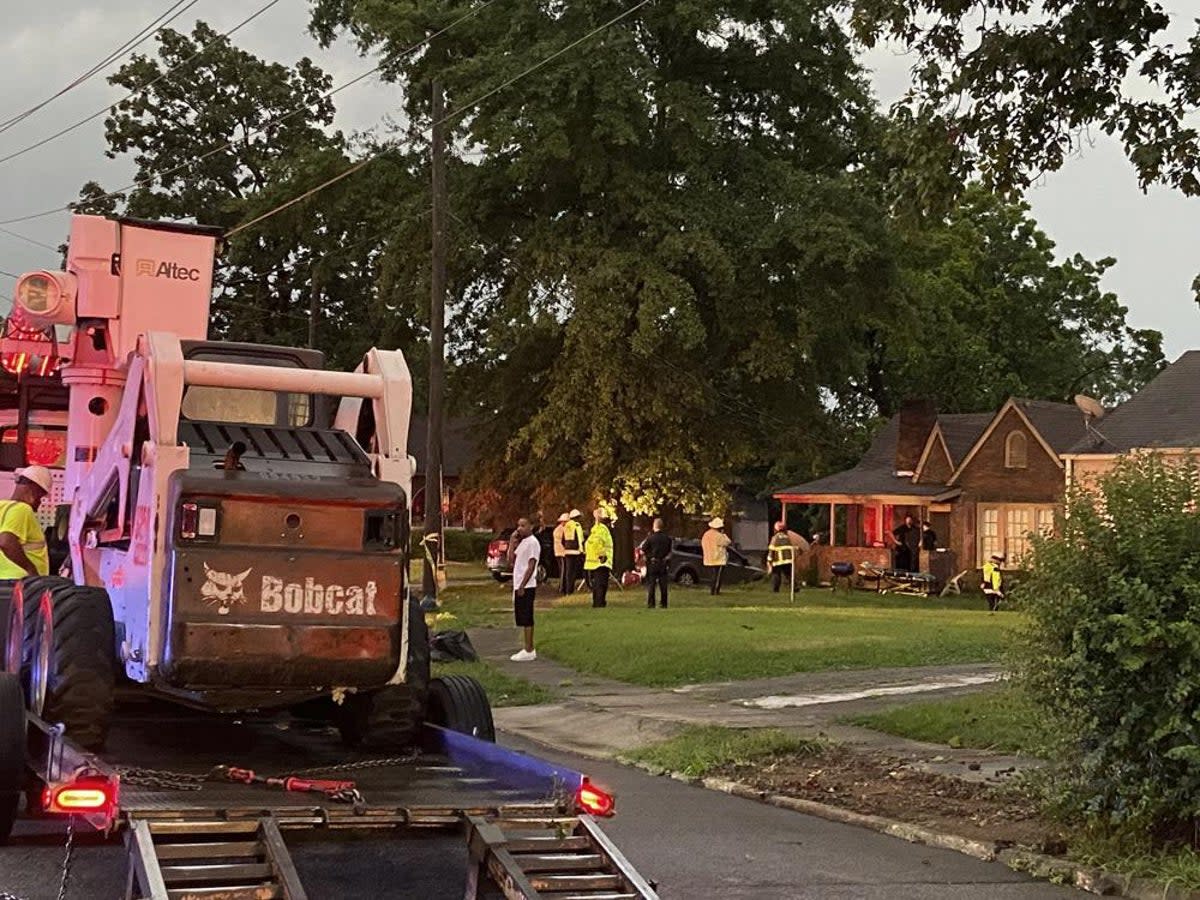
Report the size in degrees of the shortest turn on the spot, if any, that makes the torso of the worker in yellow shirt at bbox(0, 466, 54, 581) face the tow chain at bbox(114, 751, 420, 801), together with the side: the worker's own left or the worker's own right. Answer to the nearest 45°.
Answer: approximately 90° to the worker's own right

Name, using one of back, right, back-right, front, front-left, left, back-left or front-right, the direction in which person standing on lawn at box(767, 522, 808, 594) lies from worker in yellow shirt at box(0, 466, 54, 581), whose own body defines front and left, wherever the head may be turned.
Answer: front-left

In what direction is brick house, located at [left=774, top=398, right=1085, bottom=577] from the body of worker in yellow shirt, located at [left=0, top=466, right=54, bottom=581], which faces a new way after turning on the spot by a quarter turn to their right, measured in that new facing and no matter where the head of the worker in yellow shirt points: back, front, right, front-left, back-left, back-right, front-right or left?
back-left

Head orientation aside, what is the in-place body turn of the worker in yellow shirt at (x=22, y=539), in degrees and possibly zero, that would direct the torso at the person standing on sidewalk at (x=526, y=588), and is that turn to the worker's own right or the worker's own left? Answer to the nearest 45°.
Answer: approximately 45° to the worker's own left

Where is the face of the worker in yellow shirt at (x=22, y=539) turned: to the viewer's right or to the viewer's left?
to the viewer's right

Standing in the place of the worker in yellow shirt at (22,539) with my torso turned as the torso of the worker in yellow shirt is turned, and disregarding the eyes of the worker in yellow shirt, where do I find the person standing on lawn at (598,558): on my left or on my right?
on my left

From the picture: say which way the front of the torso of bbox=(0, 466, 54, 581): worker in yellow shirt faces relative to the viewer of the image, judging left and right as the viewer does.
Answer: facing to the right of the viewer

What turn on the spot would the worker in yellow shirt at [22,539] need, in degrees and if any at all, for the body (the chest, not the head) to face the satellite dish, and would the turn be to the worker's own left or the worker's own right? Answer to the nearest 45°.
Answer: approximately 45° to the worker's own left
